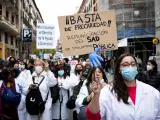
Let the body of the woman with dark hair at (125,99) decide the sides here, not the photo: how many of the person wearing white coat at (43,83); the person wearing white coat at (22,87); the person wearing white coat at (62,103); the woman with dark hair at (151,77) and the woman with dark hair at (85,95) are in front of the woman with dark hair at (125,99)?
0

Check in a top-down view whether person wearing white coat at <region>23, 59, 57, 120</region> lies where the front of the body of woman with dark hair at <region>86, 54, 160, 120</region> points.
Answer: no

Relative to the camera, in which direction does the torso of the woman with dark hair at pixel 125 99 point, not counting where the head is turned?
toward the camera

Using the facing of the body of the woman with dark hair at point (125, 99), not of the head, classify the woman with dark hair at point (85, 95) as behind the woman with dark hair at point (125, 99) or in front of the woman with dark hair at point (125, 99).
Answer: behind

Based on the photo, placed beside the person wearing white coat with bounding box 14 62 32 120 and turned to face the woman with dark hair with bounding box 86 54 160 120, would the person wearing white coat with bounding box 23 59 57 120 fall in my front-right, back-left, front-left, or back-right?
front-left

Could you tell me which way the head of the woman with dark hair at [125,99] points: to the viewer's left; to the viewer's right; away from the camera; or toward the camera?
toward the camera

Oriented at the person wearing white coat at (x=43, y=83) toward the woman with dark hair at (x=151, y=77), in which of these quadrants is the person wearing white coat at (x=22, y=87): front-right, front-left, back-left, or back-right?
back-left

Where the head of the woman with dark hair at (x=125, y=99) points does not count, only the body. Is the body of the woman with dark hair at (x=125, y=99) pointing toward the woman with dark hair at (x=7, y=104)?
no

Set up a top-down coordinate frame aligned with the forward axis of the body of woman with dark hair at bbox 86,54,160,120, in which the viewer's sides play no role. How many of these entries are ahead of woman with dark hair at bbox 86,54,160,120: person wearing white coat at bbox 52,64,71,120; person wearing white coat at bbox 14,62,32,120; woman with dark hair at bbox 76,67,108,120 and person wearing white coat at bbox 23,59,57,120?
0

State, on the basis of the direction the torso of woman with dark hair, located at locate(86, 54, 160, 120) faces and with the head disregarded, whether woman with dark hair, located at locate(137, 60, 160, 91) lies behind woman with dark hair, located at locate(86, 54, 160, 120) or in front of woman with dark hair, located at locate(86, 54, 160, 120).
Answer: behind

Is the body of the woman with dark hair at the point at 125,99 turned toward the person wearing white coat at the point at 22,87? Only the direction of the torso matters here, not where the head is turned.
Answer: no

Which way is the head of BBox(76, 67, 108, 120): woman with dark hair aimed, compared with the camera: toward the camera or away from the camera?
toward the camera
